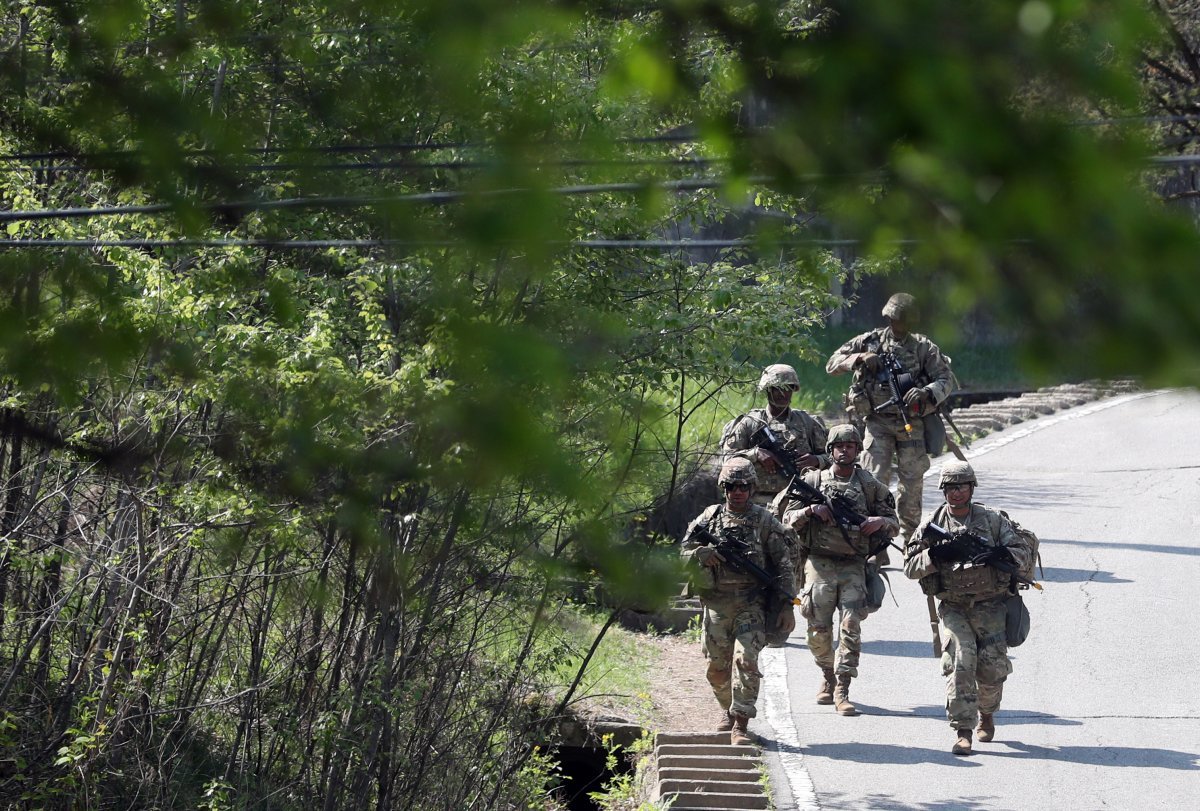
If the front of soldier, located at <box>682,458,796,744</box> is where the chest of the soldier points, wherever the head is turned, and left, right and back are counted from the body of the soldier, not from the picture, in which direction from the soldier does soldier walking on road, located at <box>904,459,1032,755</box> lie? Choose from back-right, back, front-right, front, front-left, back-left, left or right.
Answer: left

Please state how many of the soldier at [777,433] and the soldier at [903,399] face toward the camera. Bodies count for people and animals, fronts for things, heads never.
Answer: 2

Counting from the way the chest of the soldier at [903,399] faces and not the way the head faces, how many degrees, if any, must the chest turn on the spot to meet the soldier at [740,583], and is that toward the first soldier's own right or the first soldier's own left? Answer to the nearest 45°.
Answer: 0° — they already face them

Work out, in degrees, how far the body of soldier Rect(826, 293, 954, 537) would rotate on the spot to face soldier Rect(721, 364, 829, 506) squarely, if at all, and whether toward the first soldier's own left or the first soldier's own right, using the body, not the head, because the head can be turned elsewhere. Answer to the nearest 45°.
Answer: approximately 45° to the first soldier's own right

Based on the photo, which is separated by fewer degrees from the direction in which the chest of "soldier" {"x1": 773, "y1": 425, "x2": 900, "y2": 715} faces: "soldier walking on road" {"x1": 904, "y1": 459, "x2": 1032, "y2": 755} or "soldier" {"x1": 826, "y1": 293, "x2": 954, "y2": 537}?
the soldier walking on road
